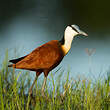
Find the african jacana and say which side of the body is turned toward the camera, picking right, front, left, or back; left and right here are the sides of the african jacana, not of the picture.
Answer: right
